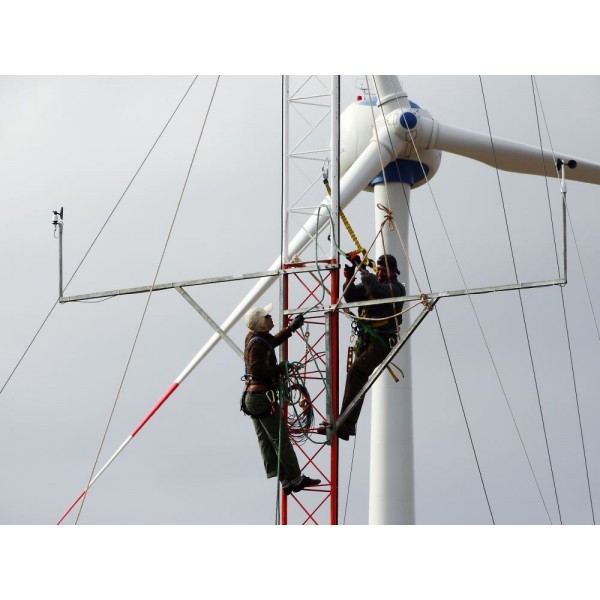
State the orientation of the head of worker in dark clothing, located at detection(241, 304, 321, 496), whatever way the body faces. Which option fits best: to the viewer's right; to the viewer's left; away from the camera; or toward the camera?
to the viewer's right

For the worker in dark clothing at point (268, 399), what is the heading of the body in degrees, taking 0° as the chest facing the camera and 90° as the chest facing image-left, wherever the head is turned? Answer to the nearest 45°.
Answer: approximately 270°

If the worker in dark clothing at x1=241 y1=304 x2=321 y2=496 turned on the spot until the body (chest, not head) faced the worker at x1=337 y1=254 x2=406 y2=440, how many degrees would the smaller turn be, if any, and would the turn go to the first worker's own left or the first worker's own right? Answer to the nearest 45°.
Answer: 0° — they already face them
